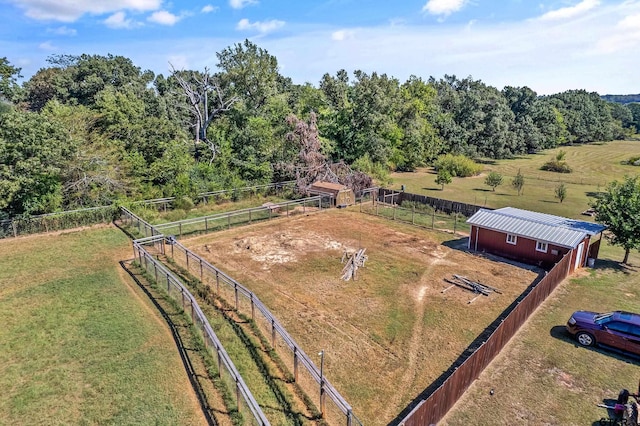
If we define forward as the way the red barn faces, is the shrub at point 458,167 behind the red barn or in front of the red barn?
behind

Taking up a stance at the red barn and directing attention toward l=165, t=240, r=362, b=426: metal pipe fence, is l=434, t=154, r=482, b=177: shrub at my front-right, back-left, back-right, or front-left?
back-right

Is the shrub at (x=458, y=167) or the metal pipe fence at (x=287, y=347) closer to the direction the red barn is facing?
the metal pipe fence

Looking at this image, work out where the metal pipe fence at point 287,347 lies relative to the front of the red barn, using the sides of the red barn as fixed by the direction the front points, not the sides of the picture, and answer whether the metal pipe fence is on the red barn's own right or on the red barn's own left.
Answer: on the red barn's own right

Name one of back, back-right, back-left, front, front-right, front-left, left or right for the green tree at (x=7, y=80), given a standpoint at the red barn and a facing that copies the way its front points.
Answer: back-right

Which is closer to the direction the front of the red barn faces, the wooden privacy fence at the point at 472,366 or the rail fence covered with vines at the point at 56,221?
the wooden privacy fence

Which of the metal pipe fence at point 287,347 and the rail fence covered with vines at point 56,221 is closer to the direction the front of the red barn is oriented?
the metal pipe fence
